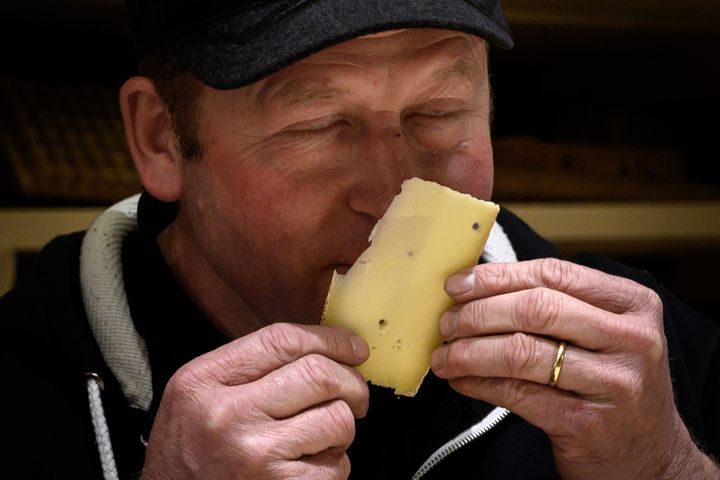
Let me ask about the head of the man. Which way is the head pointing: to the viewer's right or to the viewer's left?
to the viewer's right

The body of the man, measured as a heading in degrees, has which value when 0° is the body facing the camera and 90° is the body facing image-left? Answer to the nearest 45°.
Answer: approximately 315°
